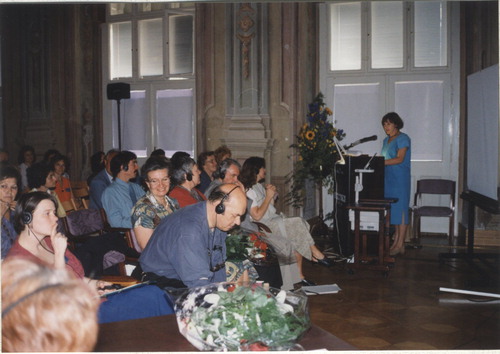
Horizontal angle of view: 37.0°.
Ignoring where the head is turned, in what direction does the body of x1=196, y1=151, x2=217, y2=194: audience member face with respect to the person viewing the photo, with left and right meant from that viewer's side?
facing to the right of the viewer

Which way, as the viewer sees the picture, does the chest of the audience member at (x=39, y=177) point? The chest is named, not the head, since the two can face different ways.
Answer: to the viewer's right

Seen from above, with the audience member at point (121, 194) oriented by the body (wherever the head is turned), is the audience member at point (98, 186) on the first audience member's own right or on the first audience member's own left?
on the first audience member's own left

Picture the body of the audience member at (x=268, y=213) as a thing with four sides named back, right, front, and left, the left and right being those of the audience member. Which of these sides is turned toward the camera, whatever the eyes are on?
right

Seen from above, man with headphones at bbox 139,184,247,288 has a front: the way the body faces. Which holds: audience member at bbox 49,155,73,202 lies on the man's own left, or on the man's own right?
on the man's own left

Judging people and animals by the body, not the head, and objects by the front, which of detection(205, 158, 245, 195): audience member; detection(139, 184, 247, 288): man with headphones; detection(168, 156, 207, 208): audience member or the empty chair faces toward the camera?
the empty chair

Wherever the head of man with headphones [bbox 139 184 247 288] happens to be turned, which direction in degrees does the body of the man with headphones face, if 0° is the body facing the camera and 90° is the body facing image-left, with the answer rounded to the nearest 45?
approximately 270°

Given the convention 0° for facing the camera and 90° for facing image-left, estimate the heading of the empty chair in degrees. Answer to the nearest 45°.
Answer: approximately 0°

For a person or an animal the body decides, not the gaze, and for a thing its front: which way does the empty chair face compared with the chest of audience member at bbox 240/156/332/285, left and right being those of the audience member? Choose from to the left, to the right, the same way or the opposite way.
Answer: to the right

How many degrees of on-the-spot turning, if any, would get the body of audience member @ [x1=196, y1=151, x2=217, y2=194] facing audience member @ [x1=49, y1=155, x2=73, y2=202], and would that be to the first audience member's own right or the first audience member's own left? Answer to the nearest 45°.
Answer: approximately 180°

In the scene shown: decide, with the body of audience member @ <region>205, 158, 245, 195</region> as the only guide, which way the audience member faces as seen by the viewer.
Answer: to the viewer's right

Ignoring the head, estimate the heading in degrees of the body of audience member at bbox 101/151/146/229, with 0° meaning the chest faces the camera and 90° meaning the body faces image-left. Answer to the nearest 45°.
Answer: approximately 270°

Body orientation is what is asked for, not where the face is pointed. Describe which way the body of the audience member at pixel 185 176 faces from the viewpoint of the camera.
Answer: to the viewer's right
